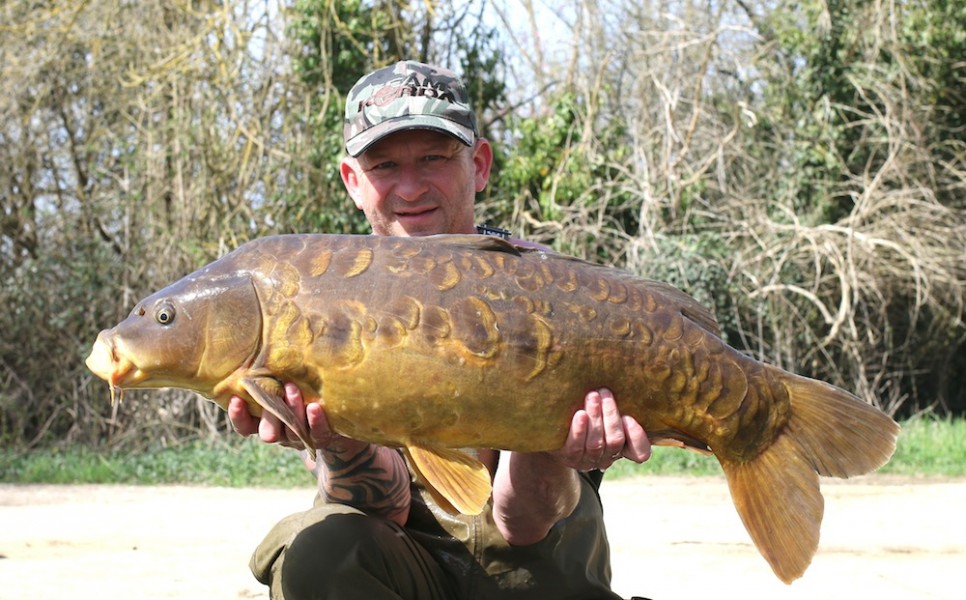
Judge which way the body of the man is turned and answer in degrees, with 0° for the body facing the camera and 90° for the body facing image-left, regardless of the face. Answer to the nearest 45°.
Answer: approximately 0°

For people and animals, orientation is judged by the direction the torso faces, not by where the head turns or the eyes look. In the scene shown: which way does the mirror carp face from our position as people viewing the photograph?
facing to the left of the viewer
